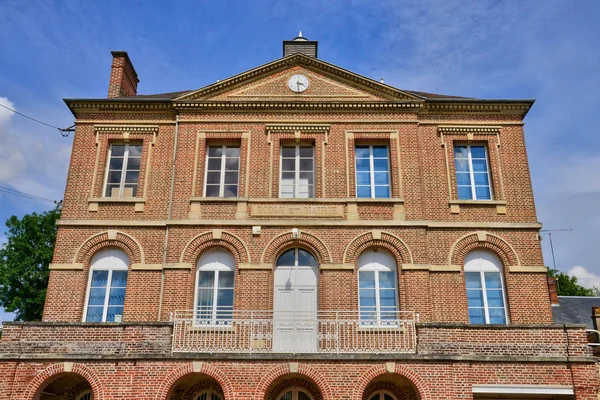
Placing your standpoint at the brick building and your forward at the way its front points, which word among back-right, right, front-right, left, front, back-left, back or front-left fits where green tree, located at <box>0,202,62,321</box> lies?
back-right

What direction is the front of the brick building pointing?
toward the camera

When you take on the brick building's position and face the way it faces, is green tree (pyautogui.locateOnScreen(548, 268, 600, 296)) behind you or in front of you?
behind

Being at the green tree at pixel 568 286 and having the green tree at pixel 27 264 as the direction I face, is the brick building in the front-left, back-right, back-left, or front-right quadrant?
front-left
